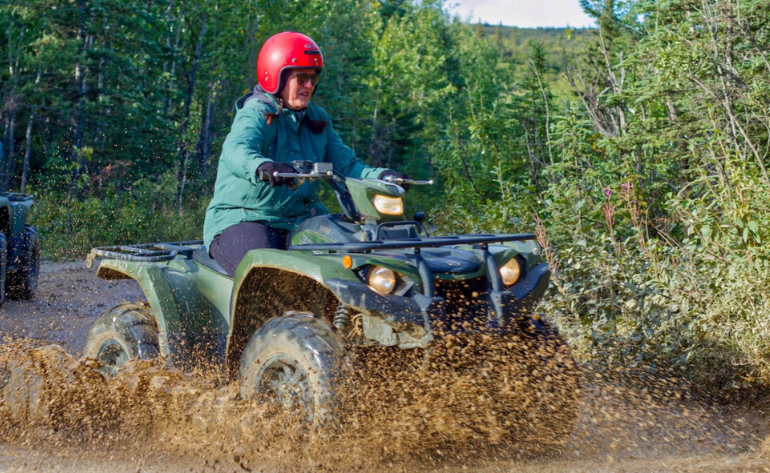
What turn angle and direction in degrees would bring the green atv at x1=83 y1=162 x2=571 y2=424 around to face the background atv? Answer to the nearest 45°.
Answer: approximately 180°

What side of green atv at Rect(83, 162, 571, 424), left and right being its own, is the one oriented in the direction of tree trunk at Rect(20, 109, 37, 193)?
back

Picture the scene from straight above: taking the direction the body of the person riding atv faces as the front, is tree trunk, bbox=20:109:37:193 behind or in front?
behind

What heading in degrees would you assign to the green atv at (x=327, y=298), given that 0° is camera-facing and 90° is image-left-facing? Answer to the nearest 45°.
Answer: approximately 315°

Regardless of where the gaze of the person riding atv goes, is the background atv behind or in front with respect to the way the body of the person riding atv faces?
behind

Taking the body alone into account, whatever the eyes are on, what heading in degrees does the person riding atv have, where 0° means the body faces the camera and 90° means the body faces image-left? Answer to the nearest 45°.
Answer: approximately 315°

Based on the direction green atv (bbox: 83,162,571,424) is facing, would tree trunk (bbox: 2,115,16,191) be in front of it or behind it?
behind
